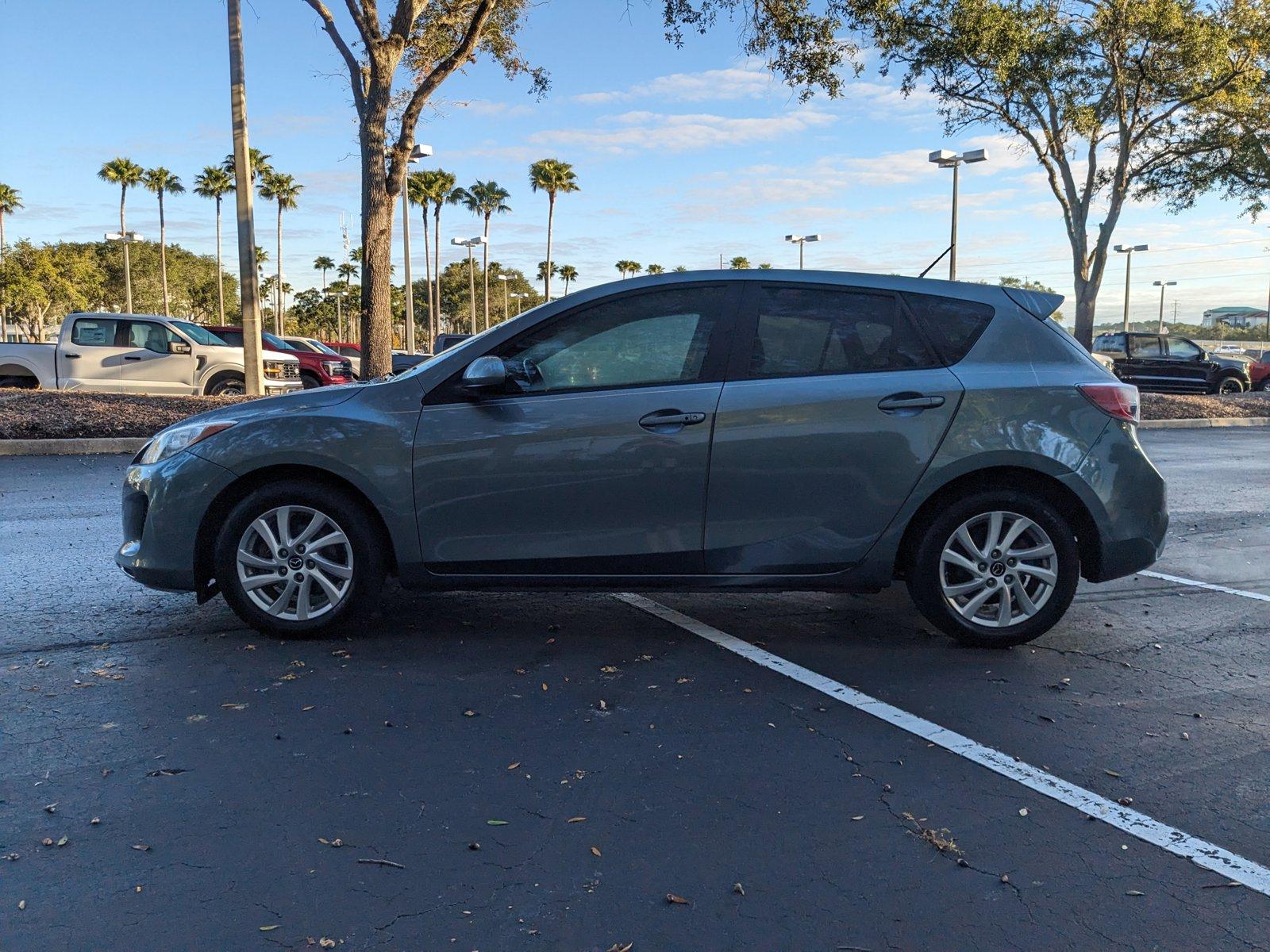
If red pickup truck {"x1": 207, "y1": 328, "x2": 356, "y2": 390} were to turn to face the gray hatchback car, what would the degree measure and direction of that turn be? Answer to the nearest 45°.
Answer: approximately 45° to its right

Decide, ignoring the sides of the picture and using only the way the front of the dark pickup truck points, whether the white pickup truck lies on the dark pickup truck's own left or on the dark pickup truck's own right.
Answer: on the dark pickup truck's own right

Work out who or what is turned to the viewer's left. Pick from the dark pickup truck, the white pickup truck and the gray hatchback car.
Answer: the gray hatchback car

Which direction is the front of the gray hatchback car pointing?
to the viewer's left

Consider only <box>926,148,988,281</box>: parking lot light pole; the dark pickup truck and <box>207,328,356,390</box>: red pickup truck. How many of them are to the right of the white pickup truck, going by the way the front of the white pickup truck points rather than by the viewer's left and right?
0

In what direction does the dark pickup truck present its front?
to the viewer's right

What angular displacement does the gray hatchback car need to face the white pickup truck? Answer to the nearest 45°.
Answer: approximately 45° to its right

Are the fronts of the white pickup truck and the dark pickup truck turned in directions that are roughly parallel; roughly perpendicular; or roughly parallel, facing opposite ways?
roughly parallel

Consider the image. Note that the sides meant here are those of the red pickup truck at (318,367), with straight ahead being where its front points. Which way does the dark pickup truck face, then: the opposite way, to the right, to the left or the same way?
the same way

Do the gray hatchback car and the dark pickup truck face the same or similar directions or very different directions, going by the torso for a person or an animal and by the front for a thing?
very different directions

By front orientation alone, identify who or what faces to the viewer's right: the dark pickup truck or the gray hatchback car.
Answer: the dark pickup truck

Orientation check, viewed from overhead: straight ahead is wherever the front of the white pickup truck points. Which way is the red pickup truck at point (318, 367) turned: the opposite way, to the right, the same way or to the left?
the same way

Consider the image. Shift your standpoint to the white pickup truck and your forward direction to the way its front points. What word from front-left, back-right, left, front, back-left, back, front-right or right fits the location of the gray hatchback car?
front-right

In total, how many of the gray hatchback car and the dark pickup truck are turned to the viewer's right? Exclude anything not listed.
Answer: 1

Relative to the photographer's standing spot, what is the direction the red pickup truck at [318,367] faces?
facing the viewer and to the right of the viewer

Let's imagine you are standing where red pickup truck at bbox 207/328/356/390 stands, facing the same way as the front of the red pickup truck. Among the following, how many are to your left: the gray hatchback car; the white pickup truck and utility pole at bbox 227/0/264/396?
0
